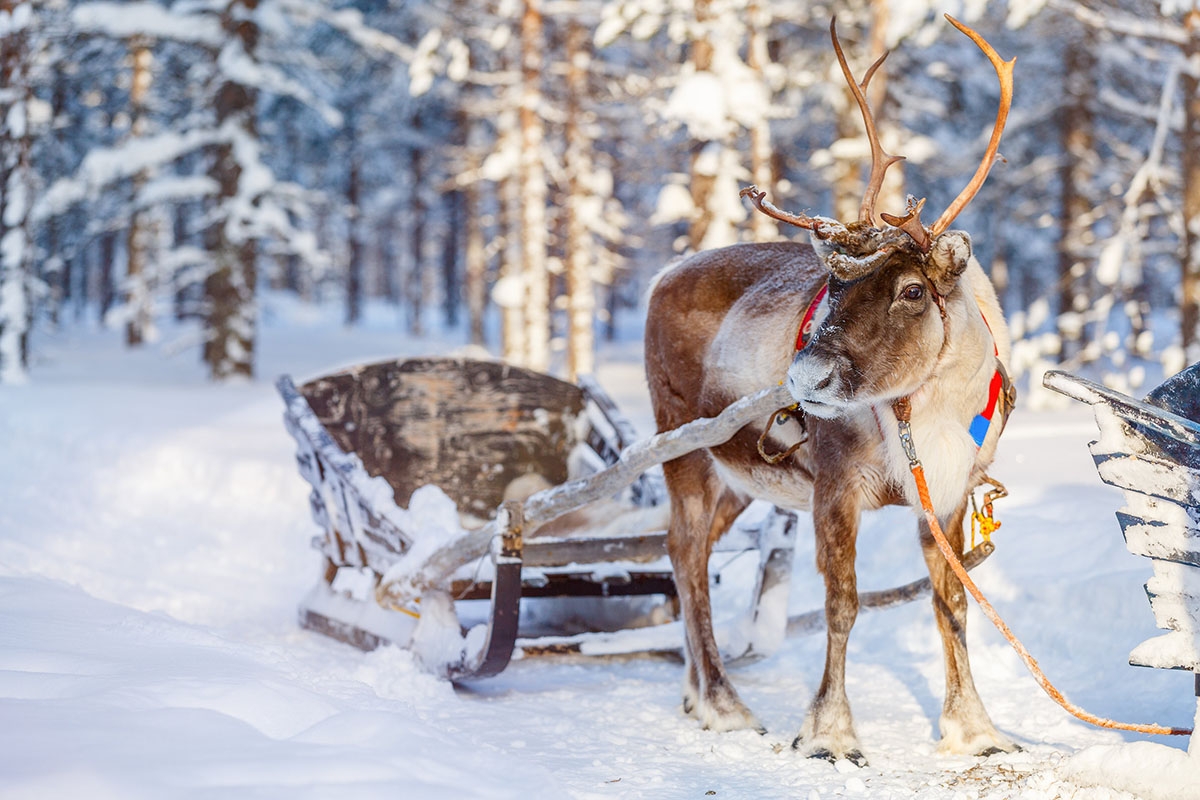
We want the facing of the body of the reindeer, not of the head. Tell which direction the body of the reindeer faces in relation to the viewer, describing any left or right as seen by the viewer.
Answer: facing the viewer and to the right of the viewer

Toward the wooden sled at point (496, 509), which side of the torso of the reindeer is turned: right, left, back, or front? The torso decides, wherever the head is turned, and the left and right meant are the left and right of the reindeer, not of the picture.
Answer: back

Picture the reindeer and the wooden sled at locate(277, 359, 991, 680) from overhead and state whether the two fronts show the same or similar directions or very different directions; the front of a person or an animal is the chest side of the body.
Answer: same or similar directions

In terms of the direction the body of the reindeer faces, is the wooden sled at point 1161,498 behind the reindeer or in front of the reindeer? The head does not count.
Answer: in front

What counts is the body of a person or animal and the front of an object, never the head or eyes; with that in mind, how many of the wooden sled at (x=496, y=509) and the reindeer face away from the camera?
0

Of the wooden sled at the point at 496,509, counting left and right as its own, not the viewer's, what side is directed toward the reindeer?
front
